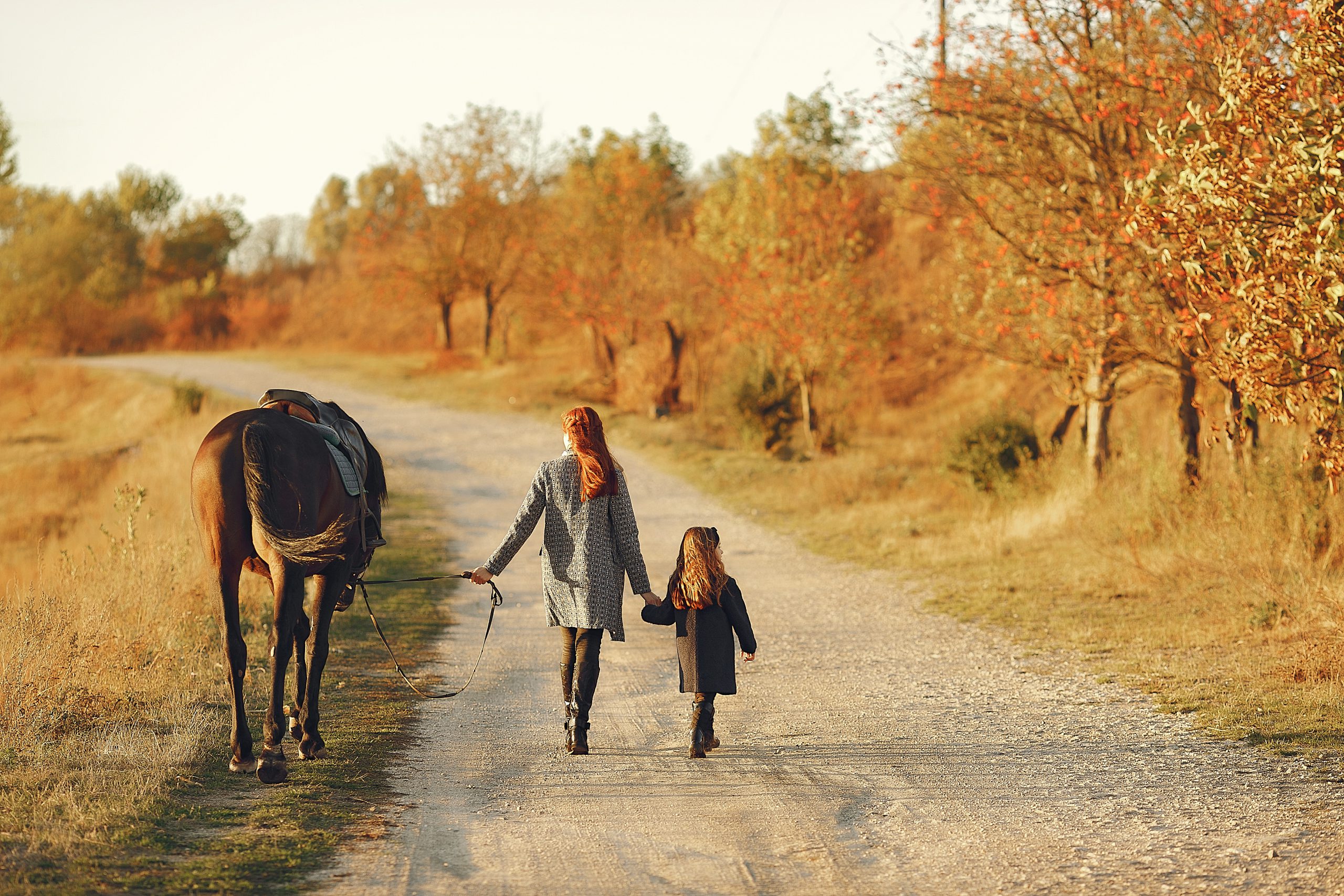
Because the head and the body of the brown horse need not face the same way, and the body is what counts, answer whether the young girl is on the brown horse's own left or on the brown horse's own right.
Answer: on the brown horse's own right

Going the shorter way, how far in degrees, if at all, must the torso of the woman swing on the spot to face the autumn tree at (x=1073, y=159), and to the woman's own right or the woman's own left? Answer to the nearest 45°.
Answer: approximately 45° to the woman's own right

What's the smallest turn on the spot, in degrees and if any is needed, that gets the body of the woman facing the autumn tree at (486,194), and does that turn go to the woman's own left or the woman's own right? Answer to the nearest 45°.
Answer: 0° — they already face it

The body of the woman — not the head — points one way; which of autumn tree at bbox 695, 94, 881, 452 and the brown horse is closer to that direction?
the autumn tree

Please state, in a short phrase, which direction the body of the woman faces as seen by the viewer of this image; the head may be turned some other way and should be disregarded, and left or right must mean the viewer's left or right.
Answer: facing away from the viewer

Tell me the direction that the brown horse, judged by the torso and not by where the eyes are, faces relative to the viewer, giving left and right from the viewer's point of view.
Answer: facing away from the viewer and to the right of the viewer

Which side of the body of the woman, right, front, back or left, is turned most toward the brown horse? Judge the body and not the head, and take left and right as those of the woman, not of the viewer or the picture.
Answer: left

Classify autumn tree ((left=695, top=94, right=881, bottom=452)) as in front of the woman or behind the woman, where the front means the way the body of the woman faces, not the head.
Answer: in front

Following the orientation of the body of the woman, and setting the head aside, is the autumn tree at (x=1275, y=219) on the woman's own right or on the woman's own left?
on the woman's own right

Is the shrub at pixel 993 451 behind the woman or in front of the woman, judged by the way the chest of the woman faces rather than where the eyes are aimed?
in front
